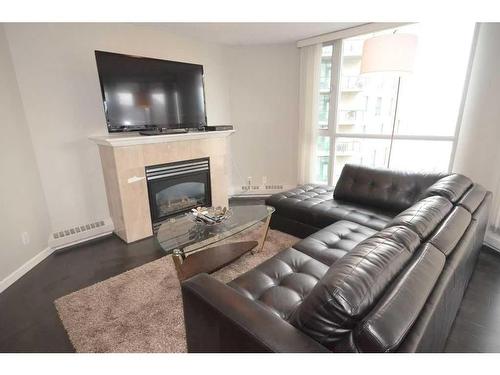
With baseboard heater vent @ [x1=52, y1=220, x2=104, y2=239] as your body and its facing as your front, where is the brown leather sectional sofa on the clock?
The brown leather sectional sofa is roughly at 1 o'clock from the baseboard heater vent.

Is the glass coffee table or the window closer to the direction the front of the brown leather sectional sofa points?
the glass coffee table

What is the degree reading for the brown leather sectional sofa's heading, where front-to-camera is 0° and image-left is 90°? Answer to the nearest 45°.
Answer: approximately 135°

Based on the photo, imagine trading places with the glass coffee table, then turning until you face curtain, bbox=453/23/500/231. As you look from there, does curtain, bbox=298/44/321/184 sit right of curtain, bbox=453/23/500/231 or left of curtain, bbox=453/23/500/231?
left

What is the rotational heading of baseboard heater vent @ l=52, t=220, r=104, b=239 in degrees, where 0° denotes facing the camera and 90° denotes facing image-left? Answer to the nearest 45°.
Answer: approximately 315°
